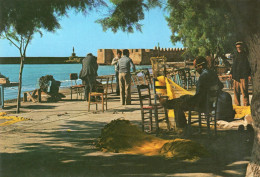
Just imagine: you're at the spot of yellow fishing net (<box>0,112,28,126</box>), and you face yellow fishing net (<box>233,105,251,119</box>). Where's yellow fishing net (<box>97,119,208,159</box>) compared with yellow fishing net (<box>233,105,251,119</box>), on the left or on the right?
right

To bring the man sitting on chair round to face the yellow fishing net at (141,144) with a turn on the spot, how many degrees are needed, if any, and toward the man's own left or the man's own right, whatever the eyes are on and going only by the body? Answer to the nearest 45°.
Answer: approximately 45° to the man's own left

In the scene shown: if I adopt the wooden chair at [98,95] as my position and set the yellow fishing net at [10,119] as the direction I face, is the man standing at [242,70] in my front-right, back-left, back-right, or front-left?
back-left

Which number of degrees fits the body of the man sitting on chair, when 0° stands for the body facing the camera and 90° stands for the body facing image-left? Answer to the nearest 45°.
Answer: approximately 90°

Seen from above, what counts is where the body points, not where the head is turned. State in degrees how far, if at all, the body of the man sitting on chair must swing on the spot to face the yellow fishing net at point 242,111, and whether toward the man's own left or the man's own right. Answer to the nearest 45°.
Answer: approximately 135° to the man's own right

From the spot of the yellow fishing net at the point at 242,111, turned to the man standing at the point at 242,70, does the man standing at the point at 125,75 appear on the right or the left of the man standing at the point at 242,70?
left

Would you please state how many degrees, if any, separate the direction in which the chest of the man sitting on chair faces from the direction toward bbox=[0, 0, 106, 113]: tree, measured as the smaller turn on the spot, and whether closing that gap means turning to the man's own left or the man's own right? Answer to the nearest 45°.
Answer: approximately 45° to the man's own left

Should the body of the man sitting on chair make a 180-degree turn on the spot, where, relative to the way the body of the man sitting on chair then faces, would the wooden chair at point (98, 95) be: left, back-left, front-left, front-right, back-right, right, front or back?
back-left

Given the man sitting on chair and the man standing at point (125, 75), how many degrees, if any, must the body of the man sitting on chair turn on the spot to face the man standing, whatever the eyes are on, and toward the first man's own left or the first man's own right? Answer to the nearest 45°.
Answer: approximately 45° to the first man's own right
